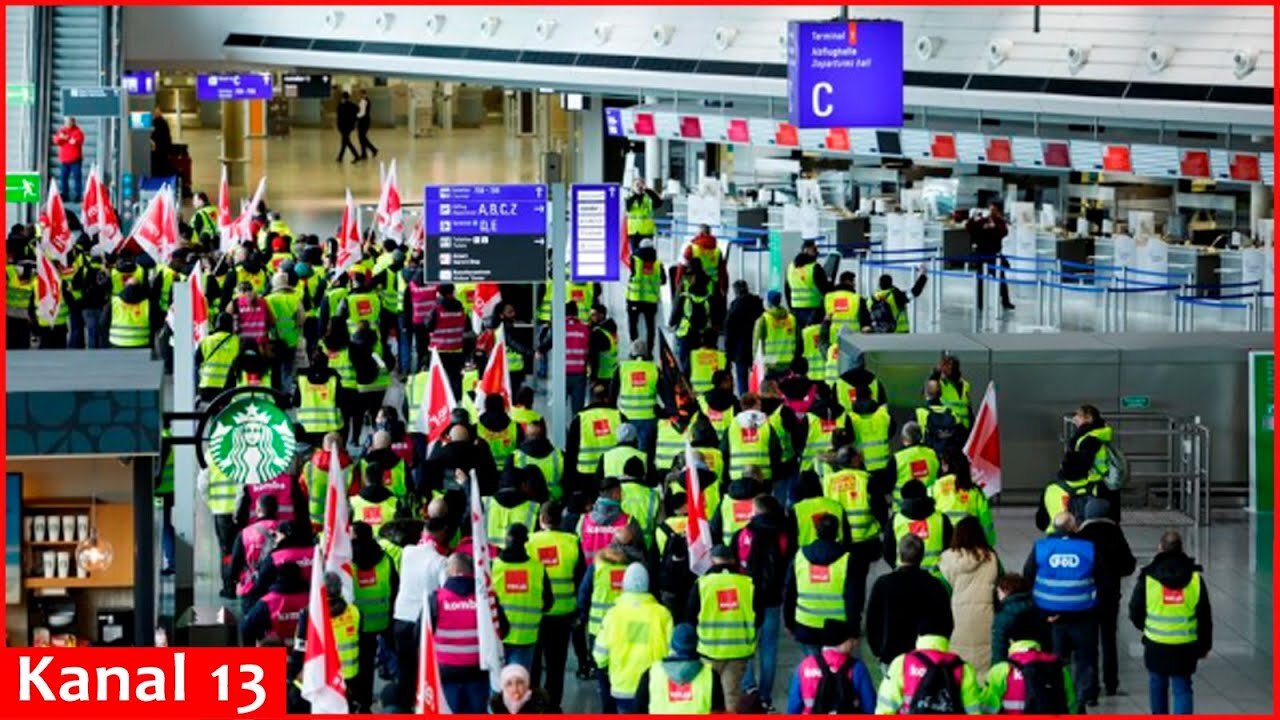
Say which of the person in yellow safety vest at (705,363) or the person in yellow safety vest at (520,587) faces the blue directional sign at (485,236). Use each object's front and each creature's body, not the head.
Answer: the person in yellow safety vest at (520,587)

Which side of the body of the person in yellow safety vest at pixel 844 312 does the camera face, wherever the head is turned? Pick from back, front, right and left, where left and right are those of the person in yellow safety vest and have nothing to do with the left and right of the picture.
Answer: back

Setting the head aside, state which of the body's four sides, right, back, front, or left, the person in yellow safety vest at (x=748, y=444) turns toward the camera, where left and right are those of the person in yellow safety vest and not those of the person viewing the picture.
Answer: back

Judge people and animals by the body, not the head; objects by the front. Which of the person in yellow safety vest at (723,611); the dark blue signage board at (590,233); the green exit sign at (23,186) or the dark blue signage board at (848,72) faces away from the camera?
the person in yellow safety vest

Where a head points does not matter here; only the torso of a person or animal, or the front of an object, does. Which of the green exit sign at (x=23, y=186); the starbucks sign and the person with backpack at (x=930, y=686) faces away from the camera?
the person with backpack

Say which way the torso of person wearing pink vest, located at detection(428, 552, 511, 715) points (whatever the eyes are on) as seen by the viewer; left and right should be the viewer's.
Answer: facing away from the viewer

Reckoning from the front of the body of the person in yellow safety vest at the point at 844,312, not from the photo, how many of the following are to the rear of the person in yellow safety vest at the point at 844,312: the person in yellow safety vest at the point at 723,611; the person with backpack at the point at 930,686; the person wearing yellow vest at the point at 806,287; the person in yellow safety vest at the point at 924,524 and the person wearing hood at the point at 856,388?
4

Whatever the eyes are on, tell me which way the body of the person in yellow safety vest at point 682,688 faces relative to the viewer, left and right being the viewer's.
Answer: facing away from the viewer

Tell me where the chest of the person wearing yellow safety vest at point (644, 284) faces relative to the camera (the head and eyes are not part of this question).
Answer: away from the camera

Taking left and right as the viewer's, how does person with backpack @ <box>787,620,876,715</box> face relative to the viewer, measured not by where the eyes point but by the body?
facing away from the viewer

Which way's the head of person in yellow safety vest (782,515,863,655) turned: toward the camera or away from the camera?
away from the camera

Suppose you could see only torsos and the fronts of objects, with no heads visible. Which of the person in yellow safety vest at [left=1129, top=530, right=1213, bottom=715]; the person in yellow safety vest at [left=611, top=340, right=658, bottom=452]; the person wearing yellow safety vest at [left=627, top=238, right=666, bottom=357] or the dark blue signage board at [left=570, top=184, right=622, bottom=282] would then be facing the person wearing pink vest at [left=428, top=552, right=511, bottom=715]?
the dark blue signage board

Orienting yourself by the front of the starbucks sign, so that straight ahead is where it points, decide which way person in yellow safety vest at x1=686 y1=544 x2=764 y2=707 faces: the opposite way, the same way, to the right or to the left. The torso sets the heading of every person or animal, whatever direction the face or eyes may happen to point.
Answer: the opposite way

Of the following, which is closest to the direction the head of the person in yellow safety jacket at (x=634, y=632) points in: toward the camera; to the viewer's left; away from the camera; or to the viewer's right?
away from the camera
